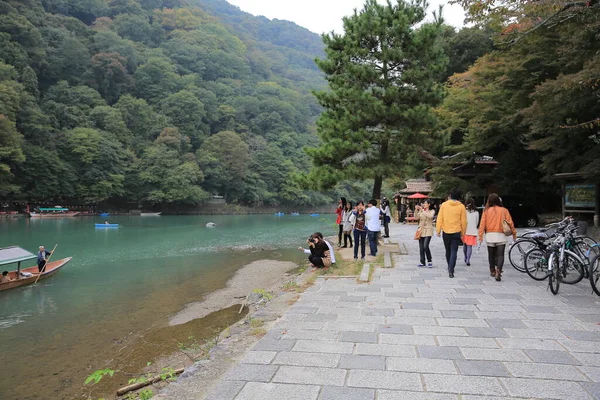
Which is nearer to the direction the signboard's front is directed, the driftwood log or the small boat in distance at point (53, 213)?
the driftwood log

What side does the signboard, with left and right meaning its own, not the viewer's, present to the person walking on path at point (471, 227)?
front

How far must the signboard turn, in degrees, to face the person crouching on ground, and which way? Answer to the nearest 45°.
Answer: approximately 45° to its right

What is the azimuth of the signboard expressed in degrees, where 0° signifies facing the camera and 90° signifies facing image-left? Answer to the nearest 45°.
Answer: approximately 0°

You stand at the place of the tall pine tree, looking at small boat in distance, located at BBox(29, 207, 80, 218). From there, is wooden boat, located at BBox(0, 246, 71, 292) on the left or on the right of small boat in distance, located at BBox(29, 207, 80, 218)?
left

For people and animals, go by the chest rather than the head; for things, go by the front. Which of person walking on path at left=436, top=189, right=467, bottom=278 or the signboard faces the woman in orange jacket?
the signboard

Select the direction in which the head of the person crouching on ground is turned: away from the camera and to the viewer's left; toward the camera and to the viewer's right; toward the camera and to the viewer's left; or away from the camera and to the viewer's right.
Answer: toward the camera and to the viewer's left
